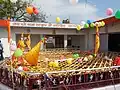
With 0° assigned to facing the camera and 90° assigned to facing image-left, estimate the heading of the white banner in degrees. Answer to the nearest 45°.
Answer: approximately 0°

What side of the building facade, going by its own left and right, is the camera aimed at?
front
